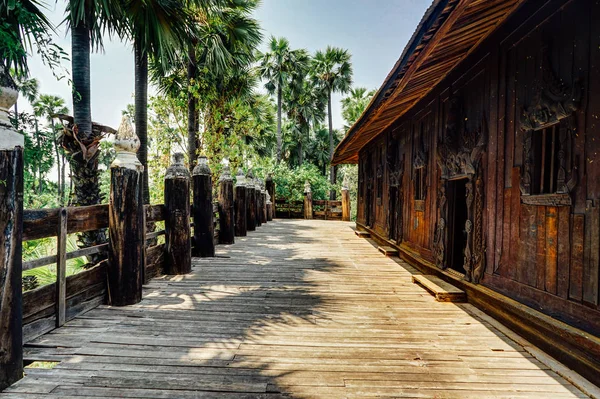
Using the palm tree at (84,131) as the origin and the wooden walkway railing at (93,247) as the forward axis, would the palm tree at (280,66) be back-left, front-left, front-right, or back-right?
back-left

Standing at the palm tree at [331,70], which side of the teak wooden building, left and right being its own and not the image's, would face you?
right

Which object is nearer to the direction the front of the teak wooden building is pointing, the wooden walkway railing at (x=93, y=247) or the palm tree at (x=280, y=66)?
the wooden walkway railing

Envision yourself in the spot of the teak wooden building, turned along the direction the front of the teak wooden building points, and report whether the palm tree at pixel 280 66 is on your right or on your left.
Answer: on your right

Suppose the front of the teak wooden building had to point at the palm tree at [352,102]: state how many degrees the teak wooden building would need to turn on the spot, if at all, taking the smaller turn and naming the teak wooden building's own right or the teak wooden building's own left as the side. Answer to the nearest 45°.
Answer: approximately 135° to the teak wooden building's own right

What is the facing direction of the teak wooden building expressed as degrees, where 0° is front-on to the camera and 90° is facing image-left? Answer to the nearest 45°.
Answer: approximately 45°

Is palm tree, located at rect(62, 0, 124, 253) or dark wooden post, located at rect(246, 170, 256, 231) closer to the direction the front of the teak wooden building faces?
the palm tree

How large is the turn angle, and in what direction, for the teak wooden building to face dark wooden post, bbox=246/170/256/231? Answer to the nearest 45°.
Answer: approximately 90° to its right
